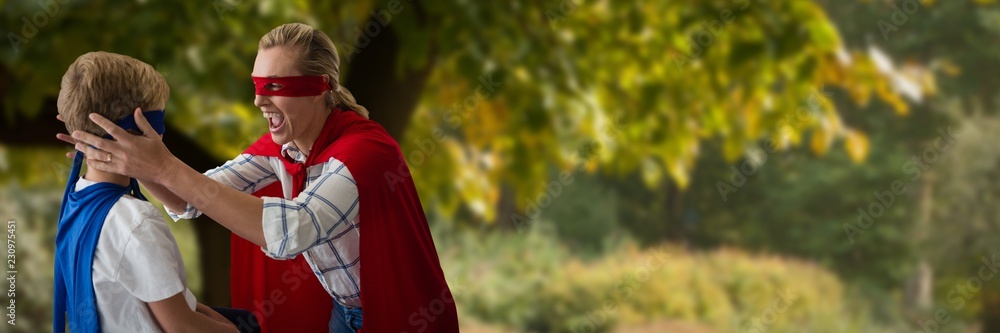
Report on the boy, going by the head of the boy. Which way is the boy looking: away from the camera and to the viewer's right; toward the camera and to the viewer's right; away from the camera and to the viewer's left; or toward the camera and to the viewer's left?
away from the camera and to the viewer's right

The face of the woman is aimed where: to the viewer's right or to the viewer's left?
to the viewer's left

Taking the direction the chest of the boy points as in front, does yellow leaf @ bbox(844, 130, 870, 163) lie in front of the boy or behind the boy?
in front

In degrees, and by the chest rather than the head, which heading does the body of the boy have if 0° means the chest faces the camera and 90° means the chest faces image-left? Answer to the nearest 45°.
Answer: approximately 225°

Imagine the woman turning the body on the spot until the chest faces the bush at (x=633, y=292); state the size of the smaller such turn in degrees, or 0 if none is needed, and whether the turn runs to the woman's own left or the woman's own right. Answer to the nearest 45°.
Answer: approximately 135° to the woman's own right

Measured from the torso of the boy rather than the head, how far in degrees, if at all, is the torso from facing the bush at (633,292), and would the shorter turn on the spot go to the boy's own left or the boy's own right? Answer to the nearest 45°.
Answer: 0° — they already face it

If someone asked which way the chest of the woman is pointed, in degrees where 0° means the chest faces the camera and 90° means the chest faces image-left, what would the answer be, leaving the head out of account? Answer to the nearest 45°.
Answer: approximately 90°
